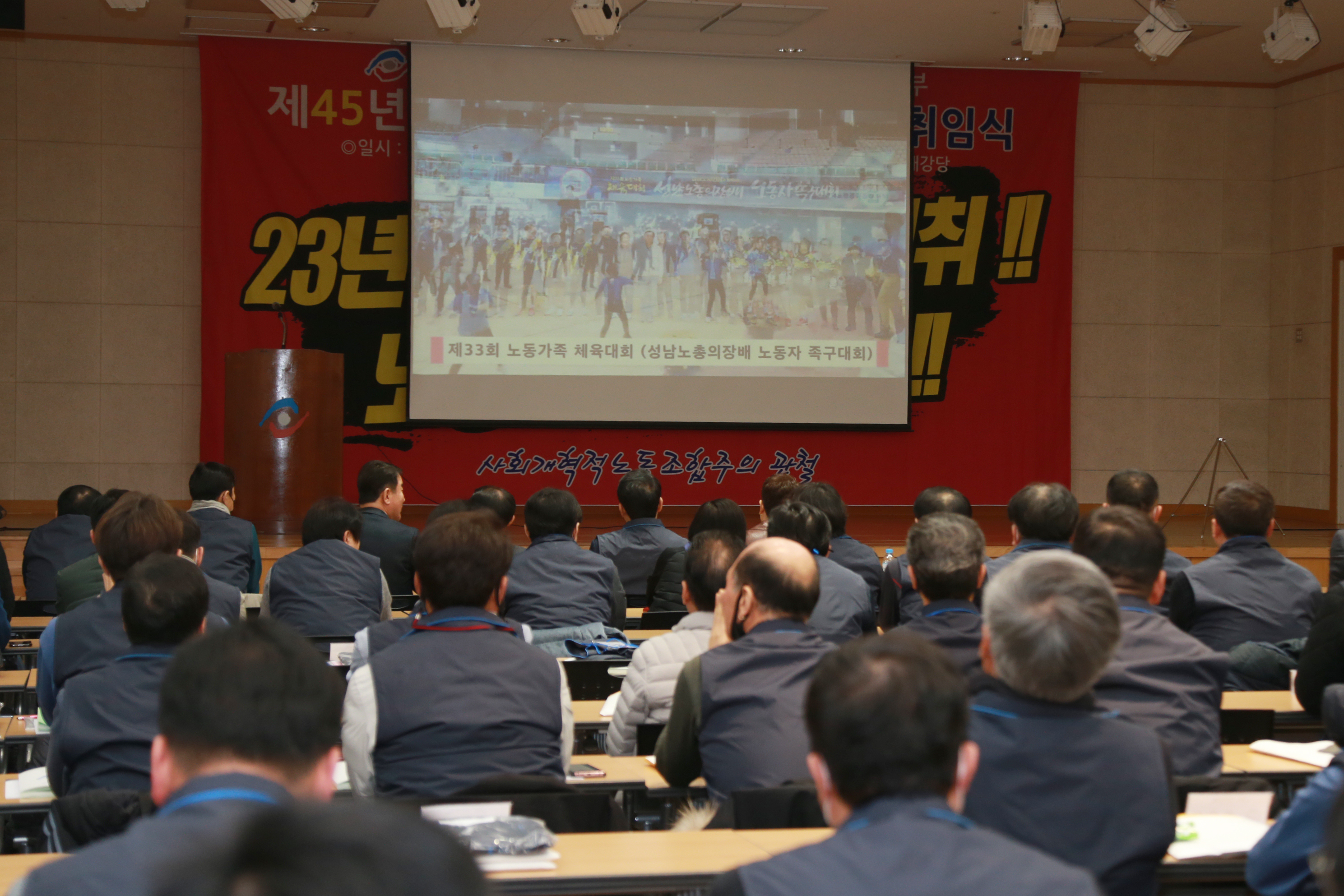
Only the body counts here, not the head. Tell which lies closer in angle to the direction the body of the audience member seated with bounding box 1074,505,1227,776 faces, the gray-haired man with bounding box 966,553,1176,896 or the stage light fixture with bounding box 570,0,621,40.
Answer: the stage light fixture

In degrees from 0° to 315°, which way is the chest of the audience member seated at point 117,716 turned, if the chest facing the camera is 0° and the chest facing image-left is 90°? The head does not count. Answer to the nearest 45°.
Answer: approximately 180°

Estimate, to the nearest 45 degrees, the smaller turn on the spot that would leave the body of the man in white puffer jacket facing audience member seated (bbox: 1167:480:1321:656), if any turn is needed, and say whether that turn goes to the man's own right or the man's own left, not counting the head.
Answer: approximately 45° to the man's own right

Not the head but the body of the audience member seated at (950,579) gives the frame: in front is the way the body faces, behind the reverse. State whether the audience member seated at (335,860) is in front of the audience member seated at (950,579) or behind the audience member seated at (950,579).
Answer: behind

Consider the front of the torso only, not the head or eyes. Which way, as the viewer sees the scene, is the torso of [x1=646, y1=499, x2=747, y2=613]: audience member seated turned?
away from the camera

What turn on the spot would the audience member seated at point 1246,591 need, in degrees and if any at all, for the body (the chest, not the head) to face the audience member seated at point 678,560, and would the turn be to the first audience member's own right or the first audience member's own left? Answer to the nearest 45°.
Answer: approximately 90° to the first audience member's own left

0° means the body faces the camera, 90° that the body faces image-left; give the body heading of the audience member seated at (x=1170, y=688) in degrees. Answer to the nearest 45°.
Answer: approximately 180°

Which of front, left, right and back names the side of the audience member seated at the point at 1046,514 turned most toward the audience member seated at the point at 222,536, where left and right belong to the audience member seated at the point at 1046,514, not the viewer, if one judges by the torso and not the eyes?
left

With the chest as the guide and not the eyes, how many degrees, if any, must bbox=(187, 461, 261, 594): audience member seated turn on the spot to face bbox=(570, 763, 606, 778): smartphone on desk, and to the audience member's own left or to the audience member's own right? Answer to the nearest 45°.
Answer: approximately 135° to the audience member's own right

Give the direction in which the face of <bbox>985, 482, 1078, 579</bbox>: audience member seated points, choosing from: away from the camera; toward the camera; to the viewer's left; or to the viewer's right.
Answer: away from the camera

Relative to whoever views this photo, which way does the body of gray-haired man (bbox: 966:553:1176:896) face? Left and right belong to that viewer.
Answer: facing away from the viewer

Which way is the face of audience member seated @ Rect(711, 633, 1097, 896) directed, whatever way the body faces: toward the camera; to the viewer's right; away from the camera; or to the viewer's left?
away from the camera

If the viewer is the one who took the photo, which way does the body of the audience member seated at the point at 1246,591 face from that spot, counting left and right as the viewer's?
facing away from the viewer

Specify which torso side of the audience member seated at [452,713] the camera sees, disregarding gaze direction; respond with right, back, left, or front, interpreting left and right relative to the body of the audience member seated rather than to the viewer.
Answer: back

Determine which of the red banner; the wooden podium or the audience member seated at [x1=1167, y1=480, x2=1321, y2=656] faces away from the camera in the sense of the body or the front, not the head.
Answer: the audience member seated

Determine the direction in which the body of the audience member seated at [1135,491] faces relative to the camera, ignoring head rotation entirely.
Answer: away from the camera

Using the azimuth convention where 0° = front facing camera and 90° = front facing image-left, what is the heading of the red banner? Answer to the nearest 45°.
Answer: approximately 0°
